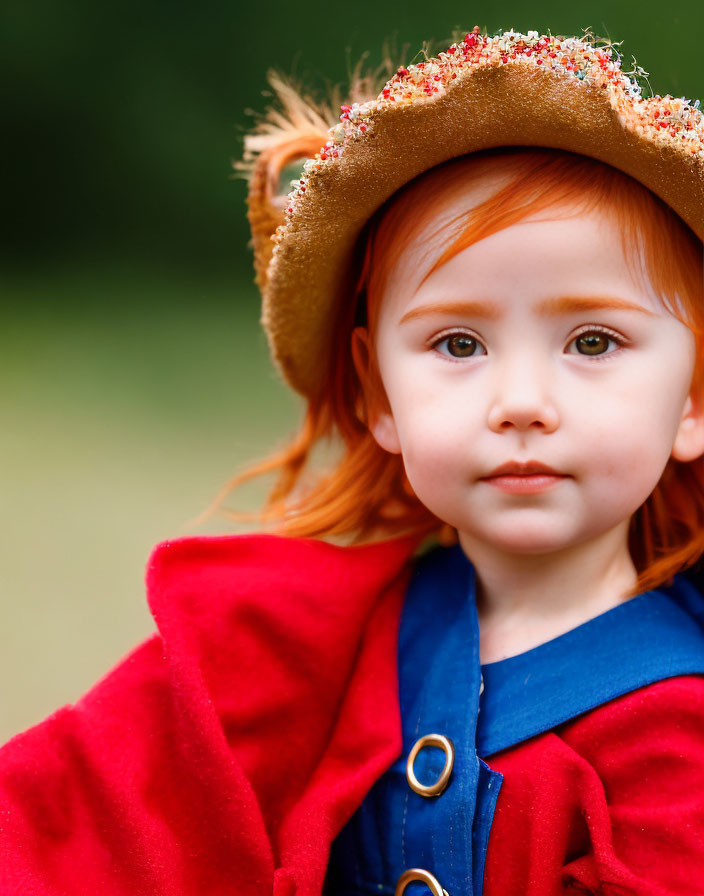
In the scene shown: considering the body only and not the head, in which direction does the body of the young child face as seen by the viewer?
toward the camera
